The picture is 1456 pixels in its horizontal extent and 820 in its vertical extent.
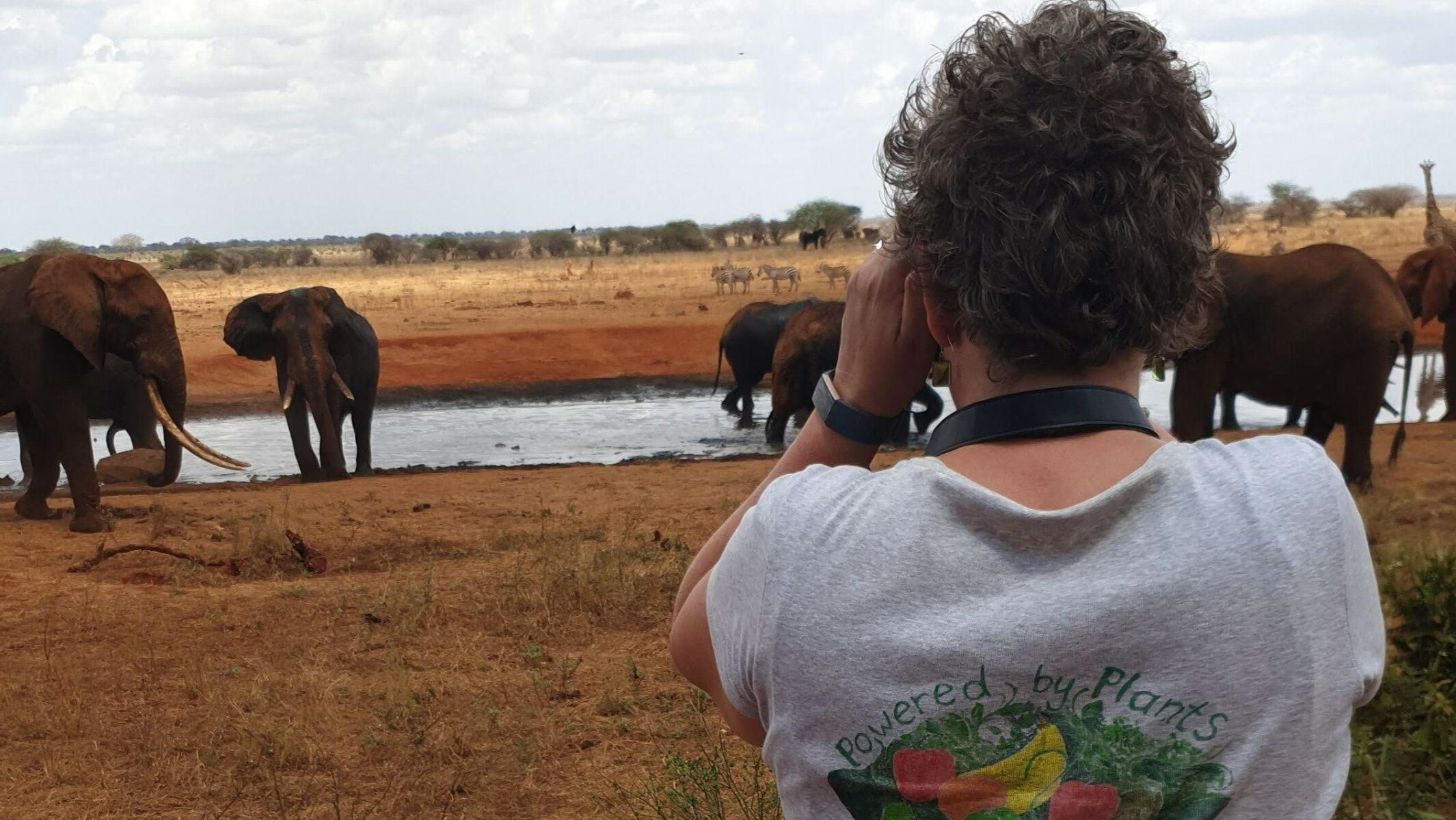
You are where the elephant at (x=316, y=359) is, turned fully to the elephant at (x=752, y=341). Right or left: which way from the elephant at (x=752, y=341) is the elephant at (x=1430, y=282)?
right

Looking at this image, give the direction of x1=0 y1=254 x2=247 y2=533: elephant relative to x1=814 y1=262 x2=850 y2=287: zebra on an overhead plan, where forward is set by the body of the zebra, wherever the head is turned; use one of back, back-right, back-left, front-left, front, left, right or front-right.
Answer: left

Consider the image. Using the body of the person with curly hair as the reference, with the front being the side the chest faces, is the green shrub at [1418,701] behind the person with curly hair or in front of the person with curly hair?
in front

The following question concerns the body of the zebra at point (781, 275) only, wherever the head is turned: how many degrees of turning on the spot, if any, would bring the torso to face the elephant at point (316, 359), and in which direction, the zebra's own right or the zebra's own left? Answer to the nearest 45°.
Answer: approximately 90° to the zebra's own left

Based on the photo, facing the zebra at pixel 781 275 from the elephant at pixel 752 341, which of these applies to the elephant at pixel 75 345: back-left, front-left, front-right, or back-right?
back-left

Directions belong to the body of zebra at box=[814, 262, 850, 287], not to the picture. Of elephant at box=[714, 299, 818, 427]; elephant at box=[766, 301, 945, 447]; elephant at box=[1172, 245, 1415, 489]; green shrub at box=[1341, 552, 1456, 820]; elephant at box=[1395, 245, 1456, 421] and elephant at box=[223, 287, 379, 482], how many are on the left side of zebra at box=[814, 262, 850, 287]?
6

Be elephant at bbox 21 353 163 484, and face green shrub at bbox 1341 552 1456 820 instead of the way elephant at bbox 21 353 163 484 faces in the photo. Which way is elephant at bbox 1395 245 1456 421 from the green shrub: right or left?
left

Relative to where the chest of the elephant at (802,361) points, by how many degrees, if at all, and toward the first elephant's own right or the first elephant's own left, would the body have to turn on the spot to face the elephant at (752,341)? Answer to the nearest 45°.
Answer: approximately 90° to the first elephant's own left

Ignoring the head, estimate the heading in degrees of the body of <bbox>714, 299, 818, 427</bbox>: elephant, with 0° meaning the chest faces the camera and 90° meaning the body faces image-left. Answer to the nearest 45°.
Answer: approximately 270°
